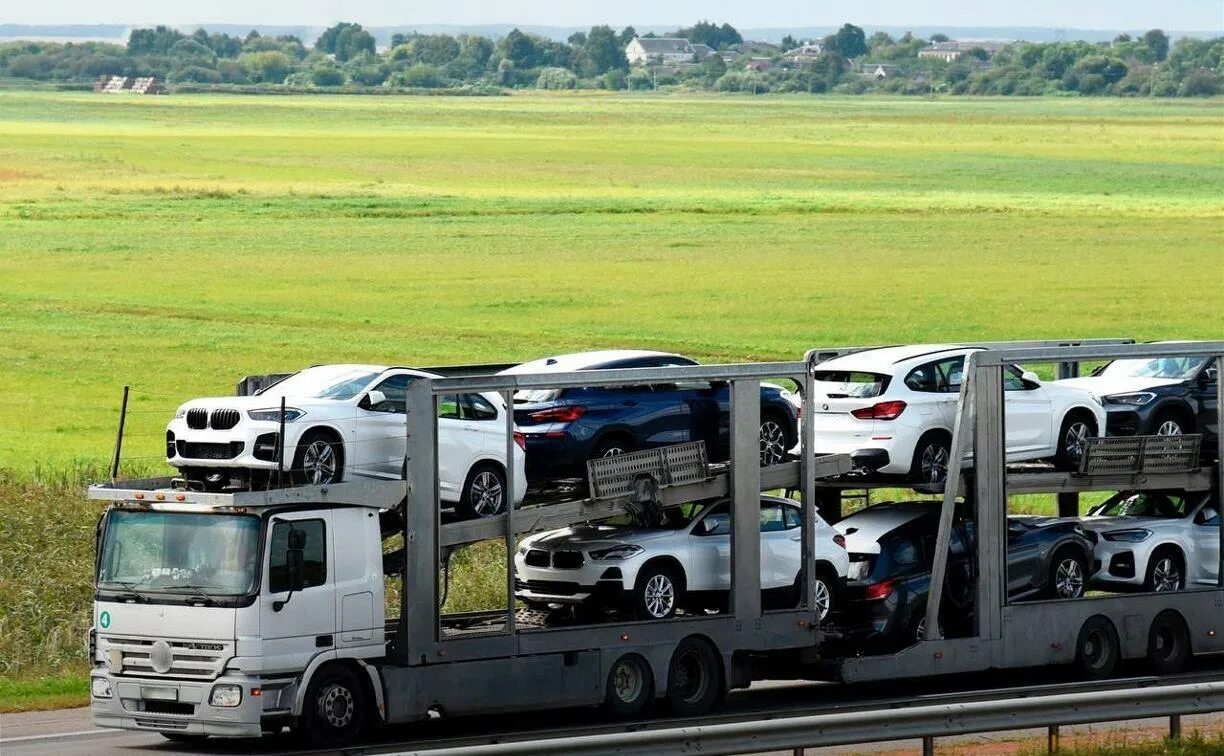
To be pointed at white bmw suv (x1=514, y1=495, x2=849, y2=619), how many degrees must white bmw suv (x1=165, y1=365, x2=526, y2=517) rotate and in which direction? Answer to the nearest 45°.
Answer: approximately 135° to its left

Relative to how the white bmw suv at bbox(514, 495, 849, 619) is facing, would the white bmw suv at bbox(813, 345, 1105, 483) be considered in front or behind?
behind

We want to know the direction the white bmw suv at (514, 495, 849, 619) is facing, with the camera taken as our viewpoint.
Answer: facing the viewer and to the left of the viewer

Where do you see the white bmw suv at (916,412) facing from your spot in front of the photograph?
facing away from the viewer and to the right of the viewer

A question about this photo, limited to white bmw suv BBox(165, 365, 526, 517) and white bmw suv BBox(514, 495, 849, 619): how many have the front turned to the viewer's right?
0

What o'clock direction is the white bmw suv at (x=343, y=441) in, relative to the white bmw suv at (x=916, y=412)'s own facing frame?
the white bmw suv at (x=343, y=441) is roughly at 6 o'clock from the white bmw suv at (x=916, y=412).

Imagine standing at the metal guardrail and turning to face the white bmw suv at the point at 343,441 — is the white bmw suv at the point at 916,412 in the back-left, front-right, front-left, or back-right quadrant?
front-right

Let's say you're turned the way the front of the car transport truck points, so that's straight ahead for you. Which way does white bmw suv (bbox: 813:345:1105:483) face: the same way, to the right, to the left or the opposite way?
the opposite way

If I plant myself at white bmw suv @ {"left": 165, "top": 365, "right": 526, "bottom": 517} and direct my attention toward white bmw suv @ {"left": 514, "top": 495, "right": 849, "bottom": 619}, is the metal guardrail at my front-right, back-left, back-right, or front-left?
front-right

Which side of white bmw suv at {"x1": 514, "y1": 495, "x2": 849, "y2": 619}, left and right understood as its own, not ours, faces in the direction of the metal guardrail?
left

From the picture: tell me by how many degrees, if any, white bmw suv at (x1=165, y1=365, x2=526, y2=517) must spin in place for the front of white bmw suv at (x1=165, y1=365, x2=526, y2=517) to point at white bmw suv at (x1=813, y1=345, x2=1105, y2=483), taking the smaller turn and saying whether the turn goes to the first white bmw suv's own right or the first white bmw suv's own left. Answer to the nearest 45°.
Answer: approximately 180°

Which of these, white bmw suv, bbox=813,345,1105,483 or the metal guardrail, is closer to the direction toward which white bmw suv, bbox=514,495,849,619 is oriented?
the metal guardrail

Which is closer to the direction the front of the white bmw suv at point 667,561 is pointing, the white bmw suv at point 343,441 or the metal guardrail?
the white bmw suv

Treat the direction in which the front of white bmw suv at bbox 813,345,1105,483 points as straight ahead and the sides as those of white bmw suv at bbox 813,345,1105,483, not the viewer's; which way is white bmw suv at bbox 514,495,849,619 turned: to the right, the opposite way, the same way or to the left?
the opposite way

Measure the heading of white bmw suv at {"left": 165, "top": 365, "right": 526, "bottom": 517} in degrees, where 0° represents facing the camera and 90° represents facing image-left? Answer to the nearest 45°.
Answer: approximately 45°

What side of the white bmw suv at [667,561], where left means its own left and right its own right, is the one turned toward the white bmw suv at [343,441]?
front

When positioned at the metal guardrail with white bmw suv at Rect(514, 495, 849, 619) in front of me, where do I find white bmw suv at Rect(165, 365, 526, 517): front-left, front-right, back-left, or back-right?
front-left
